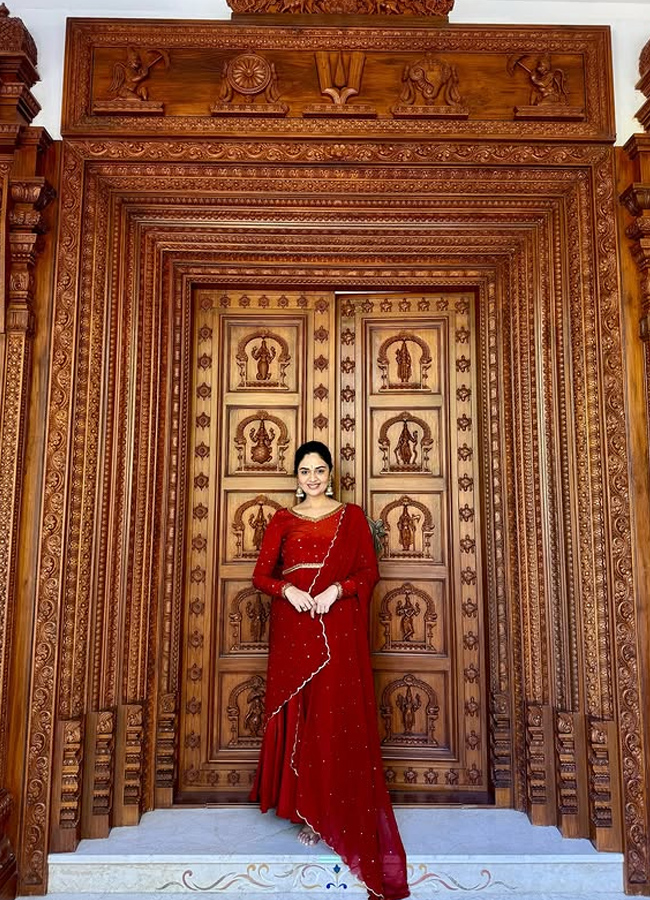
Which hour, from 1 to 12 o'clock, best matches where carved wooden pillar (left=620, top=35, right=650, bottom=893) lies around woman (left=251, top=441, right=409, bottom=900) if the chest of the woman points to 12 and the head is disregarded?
The carved wooden pillar is roughly at 9 o'clock from the woman.

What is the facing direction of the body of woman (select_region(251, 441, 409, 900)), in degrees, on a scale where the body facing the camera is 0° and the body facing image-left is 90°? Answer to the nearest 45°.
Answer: approximately 0°
